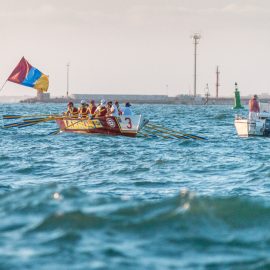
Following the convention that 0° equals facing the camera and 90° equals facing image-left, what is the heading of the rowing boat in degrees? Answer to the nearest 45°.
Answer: approximately 315°

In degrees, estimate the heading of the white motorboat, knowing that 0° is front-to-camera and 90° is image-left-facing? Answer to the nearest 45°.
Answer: approximately 90°

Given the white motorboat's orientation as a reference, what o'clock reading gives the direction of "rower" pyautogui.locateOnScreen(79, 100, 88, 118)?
The rower is roughly at 12 o'clock from the white motorboat.

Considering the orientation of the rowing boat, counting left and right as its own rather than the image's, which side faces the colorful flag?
back
